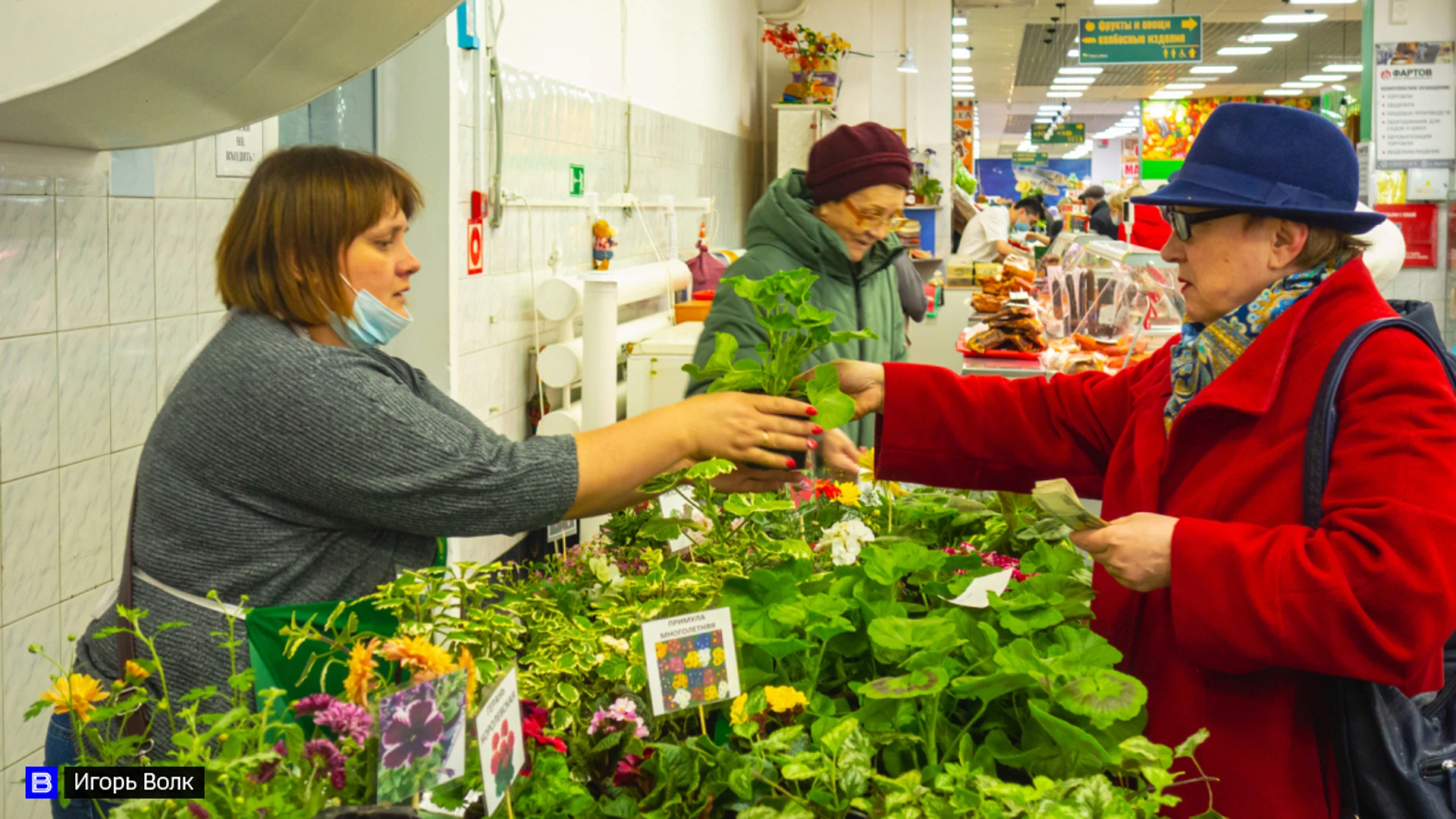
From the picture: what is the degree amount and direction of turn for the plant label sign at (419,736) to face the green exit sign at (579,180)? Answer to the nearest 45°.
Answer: approximately 135° to its left

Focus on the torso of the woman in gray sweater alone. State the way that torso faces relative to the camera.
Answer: to the viewer's right

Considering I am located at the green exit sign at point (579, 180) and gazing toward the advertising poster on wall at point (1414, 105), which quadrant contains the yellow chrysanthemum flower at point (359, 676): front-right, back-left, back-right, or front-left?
back-right

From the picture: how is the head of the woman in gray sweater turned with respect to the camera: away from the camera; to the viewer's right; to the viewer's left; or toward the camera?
to the viewer's right

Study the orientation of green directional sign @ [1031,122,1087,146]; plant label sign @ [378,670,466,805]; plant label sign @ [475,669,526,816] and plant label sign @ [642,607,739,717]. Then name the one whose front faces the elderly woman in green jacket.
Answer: the green directional sign

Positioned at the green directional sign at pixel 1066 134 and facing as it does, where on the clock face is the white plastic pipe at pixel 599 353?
The white plastic pipe is roughly at 12 o'clock from the green directional sign.

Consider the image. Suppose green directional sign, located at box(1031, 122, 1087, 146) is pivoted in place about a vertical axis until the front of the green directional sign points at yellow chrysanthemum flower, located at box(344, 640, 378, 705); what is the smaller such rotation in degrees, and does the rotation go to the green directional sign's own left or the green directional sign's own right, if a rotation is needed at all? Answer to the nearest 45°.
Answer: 0° — it already faces it

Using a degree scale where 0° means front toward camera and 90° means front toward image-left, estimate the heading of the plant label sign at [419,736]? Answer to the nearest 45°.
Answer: approximately 315°

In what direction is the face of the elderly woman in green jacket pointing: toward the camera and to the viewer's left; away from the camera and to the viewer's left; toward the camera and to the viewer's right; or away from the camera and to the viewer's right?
toward the camera and to the viewer's right

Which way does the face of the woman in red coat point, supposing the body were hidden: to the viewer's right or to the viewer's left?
to the viewer's left

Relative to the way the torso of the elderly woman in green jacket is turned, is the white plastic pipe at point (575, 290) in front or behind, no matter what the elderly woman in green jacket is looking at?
behind
